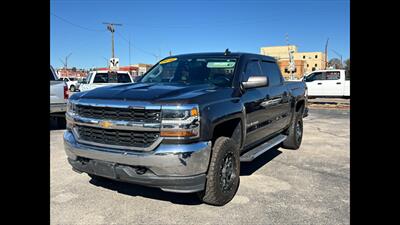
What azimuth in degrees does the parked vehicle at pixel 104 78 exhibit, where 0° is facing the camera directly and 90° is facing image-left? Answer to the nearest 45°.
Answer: approximately 45°

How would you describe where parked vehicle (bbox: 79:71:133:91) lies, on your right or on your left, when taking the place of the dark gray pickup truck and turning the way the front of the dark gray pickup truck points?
on your right

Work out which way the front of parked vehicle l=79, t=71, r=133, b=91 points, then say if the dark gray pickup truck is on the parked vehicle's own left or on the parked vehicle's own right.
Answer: on the parked vehicle's own left

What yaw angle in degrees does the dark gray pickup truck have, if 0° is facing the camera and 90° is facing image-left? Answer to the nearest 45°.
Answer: approximately 45°

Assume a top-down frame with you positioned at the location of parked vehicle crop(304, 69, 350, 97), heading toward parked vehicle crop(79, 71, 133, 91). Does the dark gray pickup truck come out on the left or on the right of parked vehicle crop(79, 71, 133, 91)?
left

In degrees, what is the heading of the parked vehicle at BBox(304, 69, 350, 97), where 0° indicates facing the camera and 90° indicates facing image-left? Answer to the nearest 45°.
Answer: approximately 90°
